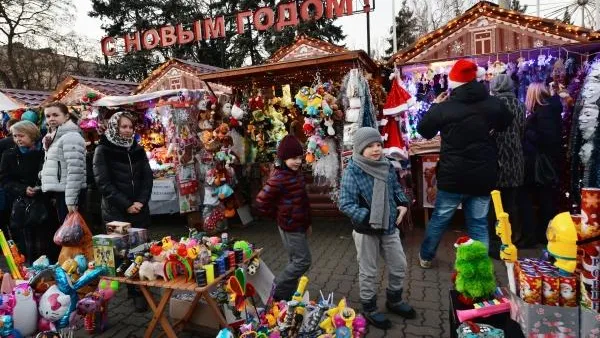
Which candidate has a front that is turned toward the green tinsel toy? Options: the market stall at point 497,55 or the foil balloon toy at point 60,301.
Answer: the market stall

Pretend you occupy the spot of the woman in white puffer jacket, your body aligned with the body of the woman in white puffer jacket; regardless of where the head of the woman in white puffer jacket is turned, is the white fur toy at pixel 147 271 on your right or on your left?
on your left

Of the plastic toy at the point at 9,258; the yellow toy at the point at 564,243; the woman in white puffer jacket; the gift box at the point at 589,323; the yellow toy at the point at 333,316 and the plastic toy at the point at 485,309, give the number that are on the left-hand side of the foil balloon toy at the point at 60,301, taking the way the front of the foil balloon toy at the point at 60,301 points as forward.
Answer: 4

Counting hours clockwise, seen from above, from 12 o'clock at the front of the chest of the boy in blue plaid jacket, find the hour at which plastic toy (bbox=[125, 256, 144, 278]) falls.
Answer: The plastic toy is roughly at 4 o'clock from the boy in blue plaid jacket.

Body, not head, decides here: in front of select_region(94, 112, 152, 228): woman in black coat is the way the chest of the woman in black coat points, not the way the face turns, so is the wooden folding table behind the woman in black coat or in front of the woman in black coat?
in front

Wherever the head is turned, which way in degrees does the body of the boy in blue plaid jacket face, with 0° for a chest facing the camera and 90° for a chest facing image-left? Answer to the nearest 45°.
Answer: approximately 315°

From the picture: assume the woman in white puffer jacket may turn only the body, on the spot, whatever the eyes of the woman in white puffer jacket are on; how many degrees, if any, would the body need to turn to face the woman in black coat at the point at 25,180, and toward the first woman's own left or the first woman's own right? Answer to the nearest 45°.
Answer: approximately 90° to the first woman's own right

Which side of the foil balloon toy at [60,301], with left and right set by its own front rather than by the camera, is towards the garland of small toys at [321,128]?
back

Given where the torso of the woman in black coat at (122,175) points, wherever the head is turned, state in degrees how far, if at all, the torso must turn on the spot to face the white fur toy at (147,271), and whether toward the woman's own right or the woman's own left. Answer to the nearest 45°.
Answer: approximately 45° to the woman's own right

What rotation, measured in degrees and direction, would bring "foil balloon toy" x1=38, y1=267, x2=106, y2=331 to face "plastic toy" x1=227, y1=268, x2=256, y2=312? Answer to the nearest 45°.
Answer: approximately 90° to its left

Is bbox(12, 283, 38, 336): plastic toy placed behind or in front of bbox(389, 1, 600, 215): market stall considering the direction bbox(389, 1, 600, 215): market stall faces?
in front
